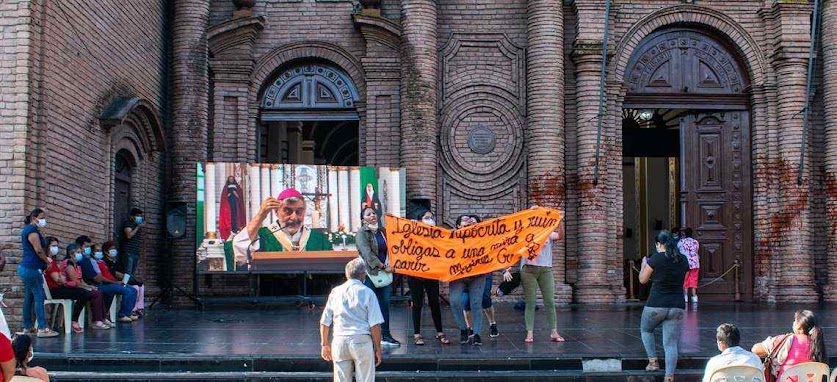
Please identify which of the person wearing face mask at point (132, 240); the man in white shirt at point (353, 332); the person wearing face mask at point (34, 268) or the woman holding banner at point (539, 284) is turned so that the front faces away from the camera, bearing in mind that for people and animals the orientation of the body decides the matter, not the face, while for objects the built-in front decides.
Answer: the man in white shirt

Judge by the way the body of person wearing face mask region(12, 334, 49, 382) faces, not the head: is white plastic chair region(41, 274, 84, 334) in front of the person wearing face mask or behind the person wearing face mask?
in front

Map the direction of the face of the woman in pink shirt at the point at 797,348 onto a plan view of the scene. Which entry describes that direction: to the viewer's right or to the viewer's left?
to the viewer's left

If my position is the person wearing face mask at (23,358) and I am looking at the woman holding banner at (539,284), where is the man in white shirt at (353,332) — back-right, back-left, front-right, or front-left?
front-right

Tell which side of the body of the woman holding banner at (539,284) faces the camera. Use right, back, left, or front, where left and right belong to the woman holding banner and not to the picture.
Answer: front

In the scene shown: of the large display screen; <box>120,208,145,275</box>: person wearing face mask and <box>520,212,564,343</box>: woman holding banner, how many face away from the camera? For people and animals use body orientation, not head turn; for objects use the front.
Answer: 0

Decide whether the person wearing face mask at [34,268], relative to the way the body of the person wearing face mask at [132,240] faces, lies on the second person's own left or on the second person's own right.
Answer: on the second person's own right

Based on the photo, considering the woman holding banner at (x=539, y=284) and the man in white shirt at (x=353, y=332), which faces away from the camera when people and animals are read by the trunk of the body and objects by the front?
the man in white shirt

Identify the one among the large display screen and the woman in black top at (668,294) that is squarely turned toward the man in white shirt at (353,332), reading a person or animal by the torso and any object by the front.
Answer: the large display screen

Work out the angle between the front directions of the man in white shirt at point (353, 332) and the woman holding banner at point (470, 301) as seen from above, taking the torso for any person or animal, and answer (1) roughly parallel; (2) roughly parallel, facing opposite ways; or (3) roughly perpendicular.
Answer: roughly parallel, facing opposite ways

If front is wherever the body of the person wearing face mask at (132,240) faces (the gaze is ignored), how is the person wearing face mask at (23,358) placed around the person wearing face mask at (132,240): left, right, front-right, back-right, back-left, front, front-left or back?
front-right

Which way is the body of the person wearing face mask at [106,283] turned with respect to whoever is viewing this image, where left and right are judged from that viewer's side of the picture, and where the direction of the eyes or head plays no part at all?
facing to the right of the viewer

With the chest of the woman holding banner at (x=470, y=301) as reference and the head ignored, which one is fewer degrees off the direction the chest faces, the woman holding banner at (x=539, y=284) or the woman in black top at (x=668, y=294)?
the woman in black top

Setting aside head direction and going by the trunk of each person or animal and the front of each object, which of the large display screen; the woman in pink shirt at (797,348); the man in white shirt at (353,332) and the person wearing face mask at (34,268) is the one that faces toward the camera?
the large display screen

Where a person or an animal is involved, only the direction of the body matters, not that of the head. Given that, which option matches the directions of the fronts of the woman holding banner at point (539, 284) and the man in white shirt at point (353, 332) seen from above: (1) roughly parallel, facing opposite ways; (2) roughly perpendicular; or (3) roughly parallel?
roughly parallel, facing opposite ways

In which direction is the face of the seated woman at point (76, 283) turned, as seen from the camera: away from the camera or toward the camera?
toward the camera

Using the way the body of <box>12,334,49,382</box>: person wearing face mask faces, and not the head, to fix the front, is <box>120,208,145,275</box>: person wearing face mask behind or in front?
in front

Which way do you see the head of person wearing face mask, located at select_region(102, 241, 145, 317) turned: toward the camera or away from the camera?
toward the camera

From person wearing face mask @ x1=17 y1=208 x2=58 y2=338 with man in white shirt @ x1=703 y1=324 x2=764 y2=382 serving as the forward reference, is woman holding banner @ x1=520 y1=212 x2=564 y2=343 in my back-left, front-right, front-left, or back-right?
front-left

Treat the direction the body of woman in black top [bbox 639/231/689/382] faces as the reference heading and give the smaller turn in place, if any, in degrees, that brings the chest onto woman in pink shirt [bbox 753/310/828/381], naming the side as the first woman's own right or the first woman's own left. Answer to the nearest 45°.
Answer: approximately 180°

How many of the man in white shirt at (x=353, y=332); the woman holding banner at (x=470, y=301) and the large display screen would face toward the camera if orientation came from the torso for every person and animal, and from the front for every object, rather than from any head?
2

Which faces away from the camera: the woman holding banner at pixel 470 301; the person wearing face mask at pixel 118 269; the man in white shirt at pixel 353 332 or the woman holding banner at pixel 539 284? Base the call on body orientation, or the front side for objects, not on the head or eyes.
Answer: the man in white shirt
